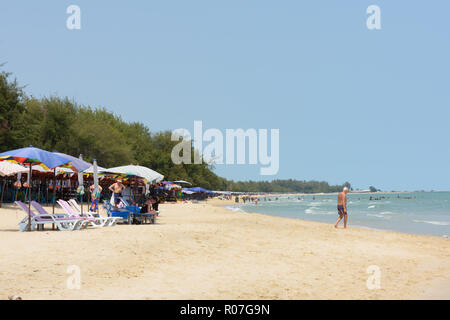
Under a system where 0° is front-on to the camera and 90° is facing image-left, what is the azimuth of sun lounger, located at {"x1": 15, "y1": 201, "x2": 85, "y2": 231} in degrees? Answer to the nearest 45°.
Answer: approximately 270°

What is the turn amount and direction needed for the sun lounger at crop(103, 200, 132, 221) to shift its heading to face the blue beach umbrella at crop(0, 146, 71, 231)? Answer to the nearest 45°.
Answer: approximately 135° to its right

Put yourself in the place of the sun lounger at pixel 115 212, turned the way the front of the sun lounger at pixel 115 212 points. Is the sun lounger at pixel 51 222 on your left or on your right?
on your right

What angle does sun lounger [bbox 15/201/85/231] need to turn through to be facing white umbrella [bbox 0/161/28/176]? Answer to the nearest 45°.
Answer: approximately 90° to its left

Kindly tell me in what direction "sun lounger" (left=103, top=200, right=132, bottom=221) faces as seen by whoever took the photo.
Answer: facing to the right of the viewer

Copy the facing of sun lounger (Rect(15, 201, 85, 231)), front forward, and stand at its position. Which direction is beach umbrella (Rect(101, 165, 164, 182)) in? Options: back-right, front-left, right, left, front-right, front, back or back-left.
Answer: front-left

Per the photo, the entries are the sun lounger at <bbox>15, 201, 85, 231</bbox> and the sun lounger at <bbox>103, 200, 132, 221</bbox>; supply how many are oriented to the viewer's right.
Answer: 2

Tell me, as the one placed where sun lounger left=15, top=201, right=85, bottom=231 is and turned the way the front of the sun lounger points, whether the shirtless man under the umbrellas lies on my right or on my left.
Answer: on my left
